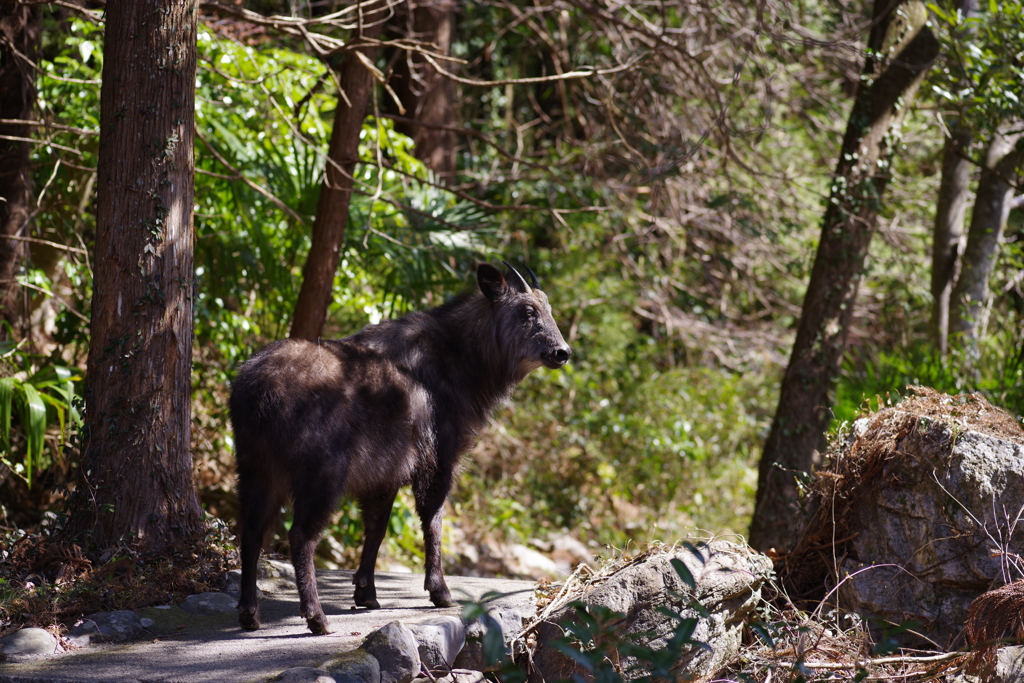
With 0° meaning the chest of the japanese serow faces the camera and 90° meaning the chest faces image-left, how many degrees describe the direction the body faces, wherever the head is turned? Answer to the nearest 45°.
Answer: approximately 225°

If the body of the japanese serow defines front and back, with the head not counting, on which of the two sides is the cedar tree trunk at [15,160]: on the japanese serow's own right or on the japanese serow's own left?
on the japanese serow's own left

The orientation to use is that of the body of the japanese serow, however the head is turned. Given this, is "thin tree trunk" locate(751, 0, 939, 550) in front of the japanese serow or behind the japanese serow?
in front

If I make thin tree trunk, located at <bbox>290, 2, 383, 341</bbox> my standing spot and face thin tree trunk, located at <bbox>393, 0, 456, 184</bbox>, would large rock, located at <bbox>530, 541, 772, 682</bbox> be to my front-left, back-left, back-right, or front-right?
back-right

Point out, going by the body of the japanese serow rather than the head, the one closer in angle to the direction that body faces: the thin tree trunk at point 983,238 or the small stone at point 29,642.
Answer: the thin tree trunk

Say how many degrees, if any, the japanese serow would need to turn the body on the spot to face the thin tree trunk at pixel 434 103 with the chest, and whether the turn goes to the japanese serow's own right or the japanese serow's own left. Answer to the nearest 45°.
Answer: approximately 45° to the japanese serow's own left

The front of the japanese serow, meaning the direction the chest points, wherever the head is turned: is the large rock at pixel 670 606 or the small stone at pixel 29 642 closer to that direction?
the large rock

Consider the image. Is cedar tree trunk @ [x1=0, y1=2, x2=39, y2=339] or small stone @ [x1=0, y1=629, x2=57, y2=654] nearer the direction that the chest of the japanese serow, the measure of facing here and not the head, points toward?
the cedar tree trunk

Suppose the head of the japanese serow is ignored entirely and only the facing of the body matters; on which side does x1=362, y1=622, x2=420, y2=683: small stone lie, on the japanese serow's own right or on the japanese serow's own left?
on the japanese serow's own right

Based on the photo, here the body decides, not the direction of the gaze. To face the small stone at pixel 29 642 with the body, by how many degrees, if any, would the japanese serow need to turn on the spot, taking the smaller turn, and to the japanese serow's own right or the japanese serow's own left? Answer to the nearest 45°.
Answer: approximately 180°

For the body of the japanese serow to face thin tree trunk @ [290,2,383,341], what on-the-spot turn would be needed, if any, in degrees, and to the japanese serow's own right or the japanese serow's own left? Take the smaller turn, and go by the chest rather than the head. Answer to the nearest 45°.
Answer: approximately 45° to the japanese serow's own left

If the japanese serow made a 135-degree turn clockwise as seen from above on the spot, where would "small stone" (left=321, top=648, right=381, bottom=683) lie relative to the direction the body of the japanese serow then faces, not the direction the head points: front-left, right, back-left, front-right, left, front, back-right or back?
front

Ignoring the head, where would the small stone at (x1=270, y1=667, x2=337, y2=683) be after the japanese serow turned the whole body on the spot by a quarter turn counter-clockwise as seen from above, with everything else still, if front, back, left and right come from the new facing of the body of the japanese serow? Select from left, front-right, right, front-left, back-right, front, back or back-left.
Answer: back-left
